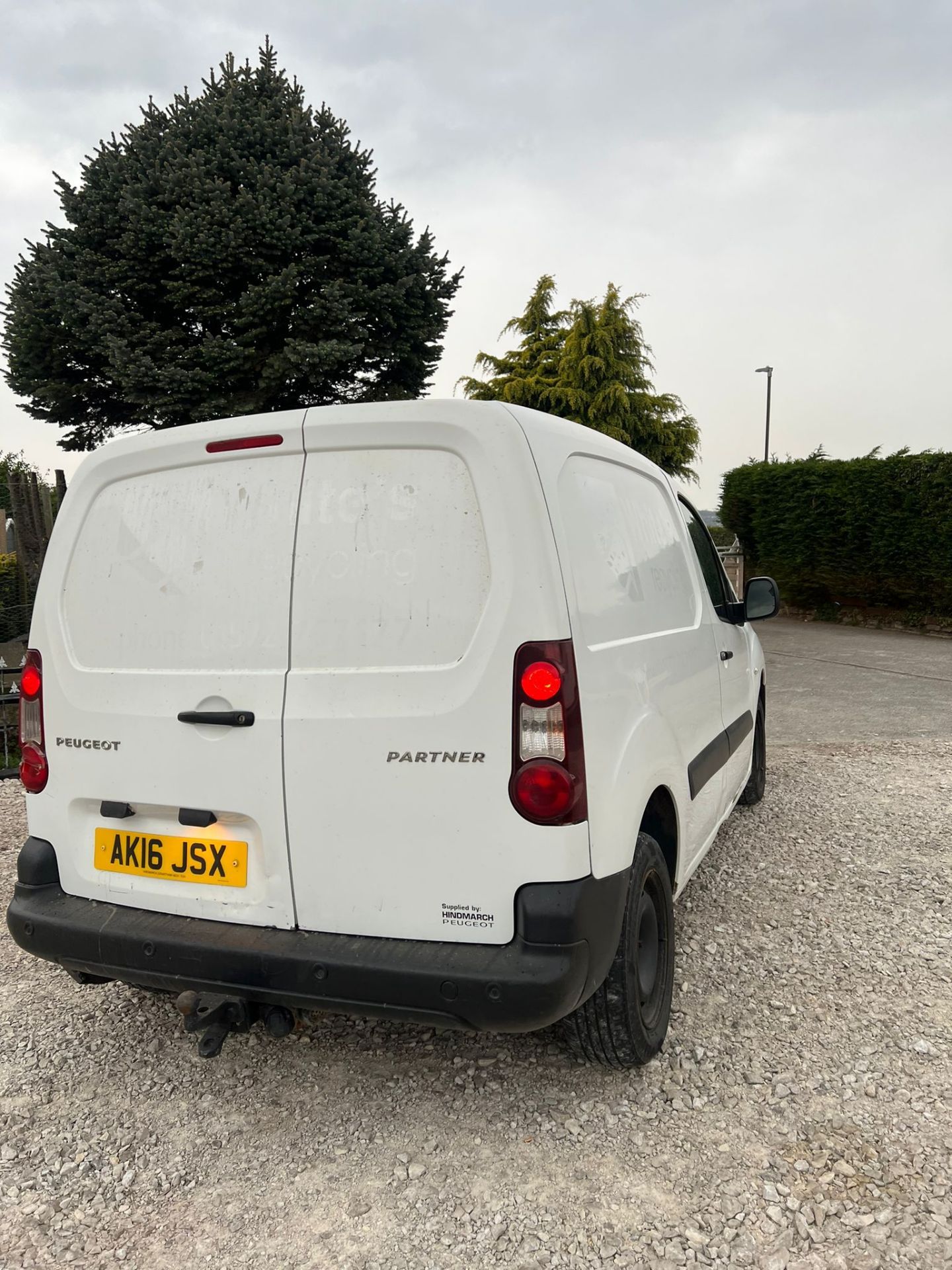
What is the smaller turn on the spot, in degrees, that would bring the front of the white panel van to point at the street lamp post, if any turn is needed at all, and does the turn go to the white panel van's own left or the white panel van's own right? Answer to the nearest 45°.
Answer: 0° — it already faces it

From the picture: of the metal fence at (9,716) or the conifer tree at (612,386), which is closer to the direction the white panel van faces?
the conifer tree

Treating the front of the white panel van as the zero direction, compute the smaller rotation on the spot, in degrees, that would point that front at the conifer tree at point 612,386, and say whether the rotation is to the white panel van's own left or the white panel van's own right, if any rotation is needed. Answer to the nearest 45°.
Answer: approximately 45° to the white panel van's own left

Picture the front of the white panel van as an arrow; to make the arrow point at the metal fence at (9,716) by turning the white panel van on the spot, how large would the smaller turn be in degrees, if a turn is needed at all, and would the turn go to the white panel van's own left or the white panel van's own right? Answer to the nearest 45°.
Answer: approximately 90° to the white panel van's own left

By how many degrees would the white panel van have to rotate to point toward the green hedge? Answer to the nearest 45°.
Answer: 0° — it already faces it

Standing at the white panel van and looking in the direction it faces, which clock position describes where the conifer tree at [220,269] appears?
The conifer tree is roughly at 10 o'clock from the white panel van.

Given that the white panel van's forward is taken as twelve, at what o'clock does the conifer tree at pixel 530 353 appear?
The conifer tree is roughly at 11 o'clock from the white panel van.

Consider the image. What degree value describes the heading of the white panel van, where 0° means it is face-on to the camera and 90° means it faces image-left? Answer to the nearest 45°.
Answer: approximately 225°

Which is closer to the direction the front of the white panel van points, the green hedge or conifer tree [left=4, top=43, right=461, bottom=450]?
the green hedge
